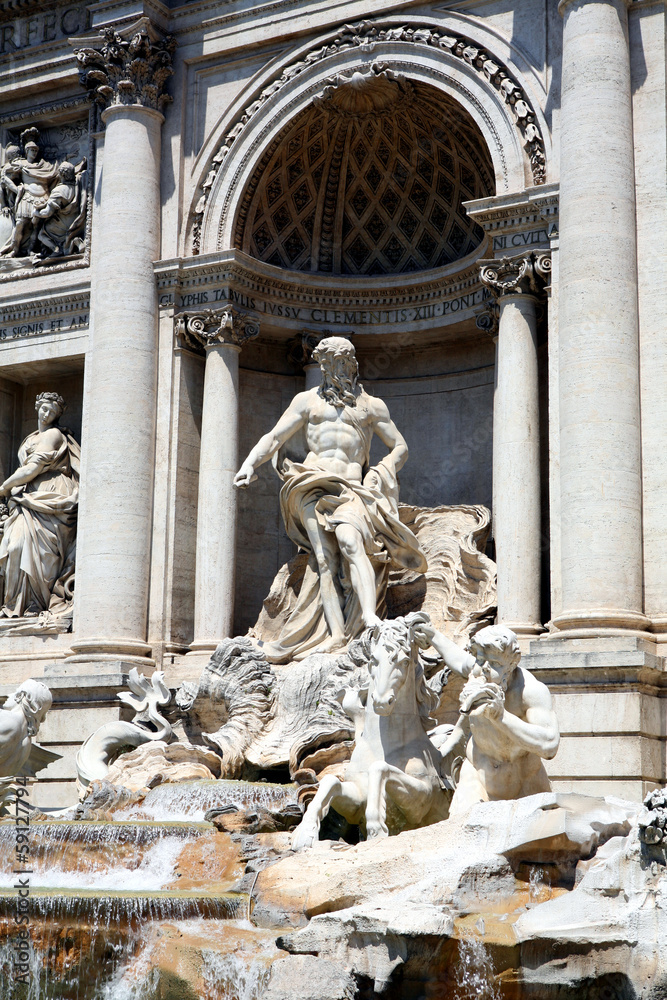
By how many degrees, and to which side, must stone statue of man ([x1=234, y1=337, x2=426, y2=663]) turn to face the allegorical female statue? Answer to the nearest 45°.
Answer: approximately 135° to its right

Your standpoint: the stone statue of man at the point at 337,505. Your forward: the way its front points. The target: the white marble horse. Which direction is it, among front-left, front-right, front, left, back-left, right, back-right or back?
front

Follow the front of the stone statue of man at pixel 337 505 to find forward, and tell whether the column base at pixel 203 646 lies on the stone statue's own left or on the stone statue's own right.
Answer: on the stone statue's own right

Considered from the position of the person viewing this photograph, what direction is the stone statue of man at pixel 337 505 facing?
facing the viewer

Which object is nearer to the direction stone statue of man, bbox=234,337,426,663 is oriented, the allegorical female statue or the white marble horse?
the white marble horse
